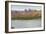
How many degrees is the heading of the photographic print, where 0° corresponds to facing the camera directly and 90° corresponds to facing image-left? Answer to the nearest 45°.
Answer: approximately 315°
